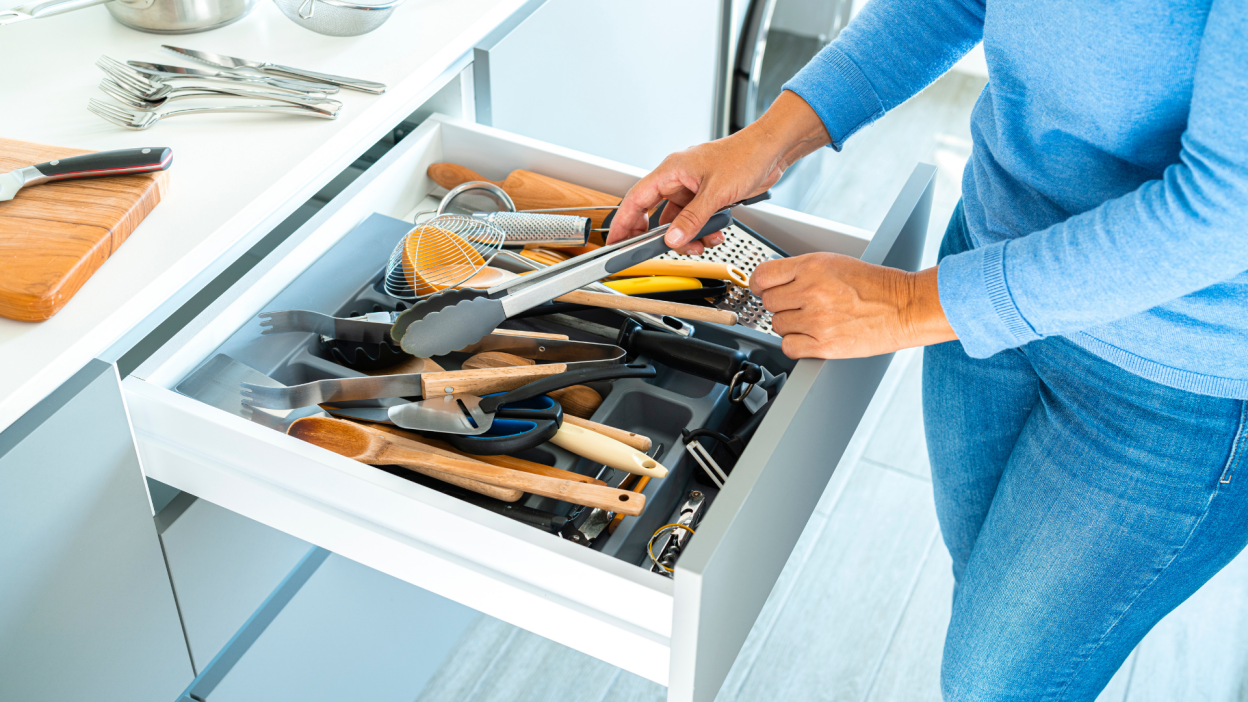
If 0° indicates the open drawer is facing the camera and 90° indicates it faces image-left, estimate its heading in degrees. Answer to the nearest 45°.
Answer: approximately 315°

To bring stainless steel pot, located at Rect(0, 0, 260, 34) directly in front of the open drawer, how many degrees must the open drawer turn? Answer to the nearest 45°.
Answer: approximately 180°

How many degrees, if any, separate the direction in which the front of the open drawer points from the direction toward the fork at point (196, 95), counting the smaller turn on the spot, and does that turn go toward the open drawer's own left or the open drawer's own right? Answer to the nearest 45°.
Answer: approximately 180°

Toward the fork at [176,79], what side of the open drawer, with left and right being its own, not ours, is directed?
back

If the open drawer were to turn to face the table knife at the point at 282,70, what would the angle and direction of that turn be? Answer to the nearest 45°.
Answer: approximately 180°

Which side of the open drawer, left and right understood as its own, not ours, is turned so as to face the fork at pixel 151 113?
back

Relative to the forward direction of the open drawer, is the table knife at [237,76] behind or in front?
behind
